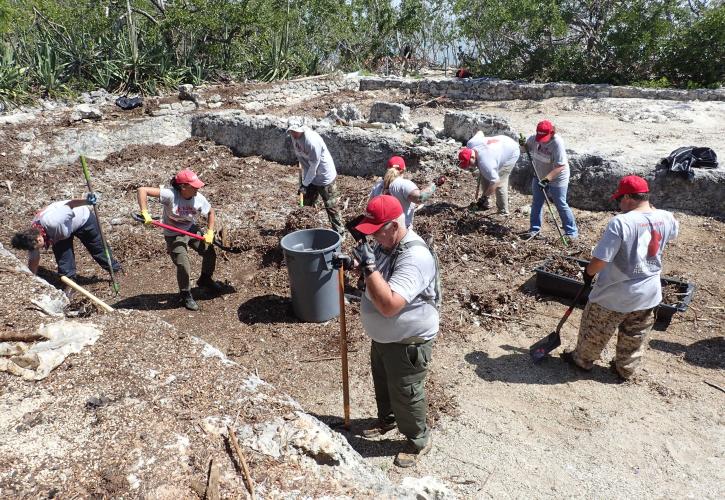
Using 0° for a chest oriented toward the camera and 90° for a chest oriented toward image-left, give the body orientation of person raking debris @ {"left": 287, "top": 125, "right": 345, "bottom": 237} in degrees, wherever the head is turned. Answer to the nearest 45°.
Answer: approximately 45°

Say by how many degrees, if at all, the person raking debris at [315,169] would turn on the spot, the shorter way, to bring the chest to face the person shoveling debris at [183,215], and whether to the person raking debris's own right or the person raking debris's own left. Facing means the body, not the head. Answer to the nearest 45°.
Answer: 0° — they already face them

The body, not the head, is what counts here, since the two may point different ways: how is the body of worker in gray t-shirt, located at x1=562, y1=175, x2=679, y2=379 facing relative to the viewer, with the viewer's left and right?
facing away from the viewer and to the left of the viewer

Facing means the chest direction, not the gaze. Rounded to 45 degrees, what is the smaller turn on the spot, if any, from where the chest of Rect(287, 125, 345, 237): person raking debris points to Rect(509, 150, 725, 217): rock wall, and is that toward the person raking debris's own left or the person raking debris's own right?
approximately 135° to the person raking debris's own left

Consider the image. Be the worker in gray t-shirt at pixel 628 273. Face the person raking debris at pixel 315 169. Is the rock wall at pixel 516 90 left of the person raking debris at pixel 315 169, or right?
right

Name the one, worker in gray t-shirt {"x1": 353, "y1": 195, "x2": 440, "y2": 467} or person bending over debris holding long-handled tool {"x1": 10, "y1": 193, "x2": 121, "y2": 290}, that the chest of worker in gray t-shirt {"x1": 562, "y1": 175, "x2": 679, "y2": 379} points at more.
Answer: the person bending over debris holding long-handled tool

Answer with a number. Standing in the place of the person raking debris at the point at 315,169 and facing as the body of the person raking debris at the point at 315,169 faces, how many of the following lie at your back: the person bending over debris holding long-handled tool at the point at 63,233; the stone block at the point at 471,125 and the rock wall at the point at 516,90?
2

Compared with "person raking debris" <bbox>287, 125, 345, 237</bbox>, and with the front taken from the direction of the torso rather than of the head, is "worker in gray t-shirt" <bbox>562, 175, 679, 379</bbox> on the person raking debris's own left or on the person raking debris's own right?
on the person raking debris's own left

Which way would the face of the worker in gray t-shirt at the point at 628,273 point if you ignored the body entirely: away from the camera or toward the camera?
away from the camera
